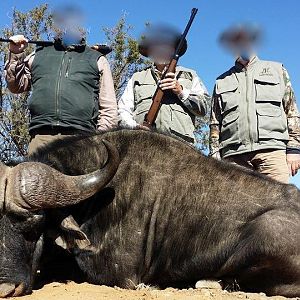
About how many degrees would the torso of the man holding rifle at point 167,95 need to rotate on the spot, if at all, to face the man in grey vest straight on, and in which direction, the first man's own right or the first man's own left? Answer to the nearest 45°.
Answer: approximately 90° to the first man's own left

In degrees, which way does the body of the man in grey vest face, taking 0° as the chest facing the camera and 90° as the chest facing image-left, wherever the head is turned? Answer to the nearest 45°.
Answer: approximately 0°

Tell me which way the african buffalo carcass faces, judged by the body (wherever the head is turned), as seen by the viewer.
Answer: to the viewer's left

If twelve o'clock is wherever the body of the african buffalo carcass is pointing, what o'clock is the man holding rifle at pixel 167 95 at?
The man holding rifle is roughly at 3 o'clock from the african buffalo carcass.

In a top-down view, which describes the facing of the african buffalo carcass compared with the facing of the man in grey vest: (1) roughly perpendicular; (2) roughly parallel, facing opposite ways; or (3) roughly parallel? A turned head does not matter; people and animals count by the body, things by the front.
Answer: roughly perpendicular

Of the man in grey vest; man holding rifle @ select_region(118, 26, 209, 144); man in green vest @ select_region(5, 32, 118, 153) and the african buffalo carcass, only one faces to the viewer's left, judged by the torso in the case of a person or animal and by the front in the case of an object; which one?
the african buffalo carcass

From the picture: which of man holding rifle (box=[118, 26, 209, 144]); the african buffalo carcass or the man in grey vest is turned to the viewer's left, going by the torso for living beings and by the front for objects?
the african buffalo carcass

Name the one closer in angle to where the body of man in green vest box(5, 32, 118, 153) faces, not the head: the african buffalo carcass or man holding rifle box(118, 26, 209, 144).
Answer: the african buffalo carcass

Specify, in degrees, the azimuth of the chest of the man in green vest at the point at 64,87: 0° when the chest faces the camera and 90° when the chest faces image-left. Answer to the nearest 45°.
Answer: approximately 0°

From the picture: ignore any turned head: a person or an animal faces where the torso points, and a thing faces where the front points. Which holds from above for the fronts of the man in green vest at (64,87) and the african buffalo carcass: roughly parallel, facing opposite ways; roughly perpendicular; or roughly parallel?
roughly perpendicular

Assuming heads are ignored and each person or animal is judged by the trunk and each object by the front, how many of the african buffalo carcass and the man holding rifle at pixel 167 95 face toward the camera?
1
